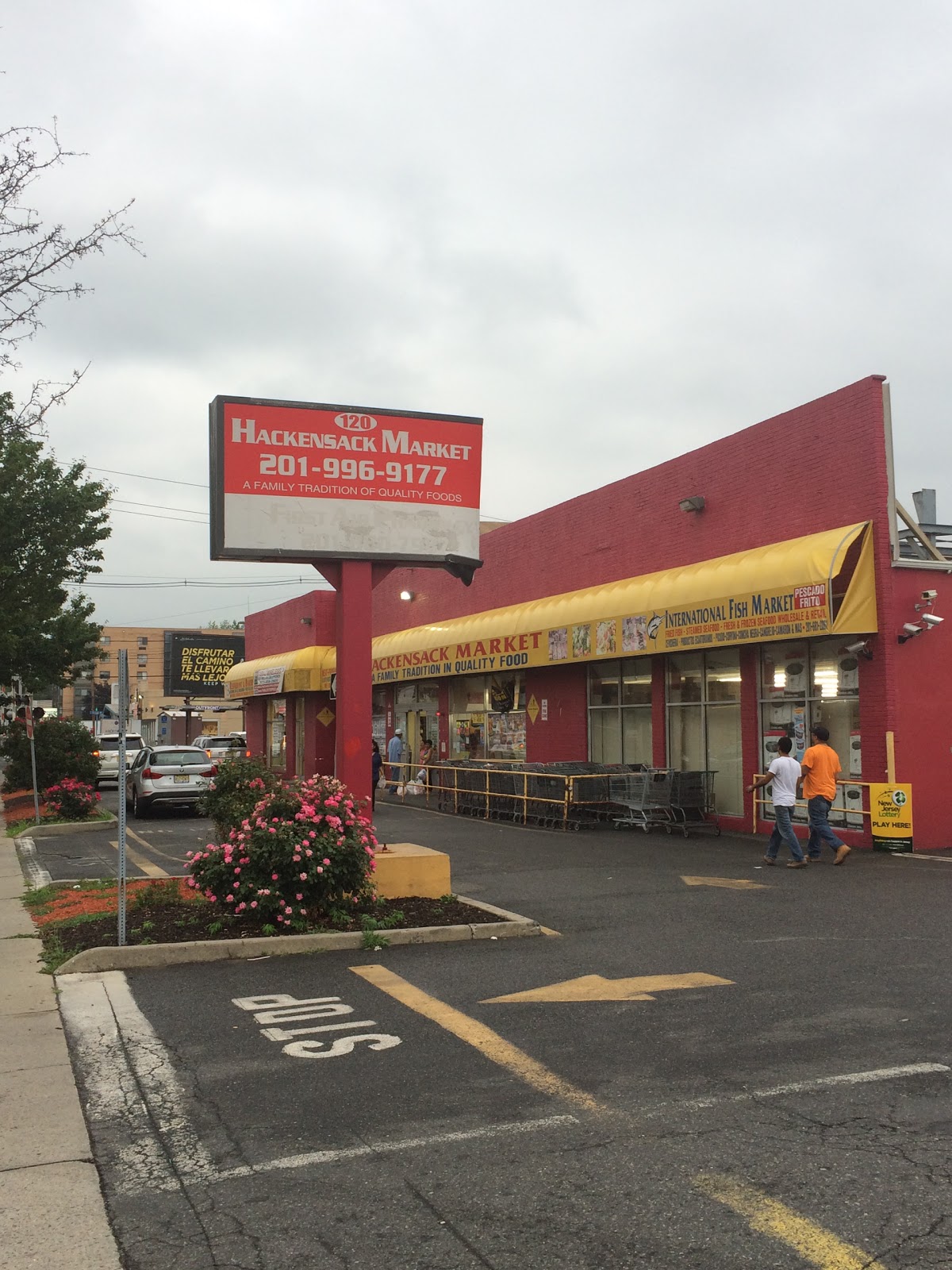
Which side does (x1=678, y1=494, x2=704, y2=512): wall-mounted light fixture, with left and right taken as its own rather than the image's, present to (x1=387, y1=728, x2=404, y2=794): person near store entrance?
right

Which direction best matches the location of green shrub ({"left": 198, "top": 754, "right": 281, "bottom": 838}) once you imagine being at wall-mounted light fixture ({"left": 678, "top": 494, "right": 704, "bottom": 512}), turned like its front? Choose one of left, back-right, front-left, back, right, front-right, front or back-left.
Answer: front

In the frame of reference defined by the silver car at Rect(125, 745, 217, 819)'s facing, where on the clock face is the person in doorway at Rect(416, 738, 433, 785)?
The person in doorway is roughly at 2 o'clock from the silver car.

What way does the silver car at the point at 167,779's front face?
away from the camera

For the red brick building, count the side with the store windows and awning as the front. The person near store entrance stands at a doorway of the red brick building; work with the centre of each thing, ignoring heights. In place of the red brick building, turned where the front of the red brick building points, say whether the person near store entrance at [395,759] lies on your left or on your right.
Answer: on your right

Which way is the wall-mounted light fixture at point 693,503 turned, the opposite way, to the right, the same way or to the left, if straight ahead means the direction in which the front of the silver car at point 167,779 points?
to the left

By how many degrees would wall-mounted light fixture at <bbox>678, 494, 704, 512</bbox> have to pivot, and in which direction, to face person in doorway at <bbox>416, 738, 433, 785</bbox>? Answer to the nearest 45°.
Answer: approximately 90° to its right

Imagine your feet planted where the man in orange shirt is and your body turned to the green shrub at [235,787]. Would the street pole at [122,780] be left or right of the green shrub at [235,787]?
left

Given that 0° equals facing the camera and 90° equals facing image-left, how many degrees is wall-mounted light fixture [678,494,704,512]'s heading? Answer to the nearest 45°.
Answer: approximately 45°

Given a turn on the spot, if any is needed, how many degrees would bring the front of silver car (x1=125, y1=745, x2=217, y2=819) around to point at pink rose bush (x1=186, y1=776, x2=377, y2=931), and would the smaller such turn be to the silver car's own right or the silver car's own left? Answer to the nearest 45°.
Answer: approximately 180°

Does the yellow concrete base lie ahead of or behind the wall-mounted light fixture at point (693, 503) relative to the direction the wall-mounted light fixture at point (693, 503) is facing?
ahead

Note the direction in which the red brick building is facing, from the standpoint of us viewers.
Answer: facing the viewer and to the left of the viewer

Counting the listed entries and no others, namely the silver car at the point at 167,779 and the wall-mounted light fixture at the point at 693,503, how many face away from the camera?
1

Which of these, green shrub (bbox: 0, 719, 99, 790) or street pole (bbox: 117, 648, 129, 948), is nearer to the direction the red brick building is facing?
the street pole

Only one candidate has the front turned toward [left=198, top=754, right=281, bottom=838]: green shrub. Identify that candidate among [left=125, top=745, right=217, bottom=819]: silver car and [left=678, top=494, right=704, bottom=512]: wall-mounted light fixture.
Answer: the wall-mounted light fixture

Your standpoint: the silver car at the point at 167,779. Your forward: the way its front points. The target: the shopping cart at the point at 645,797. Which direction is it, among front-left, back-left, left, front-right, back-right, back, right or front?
back-right
